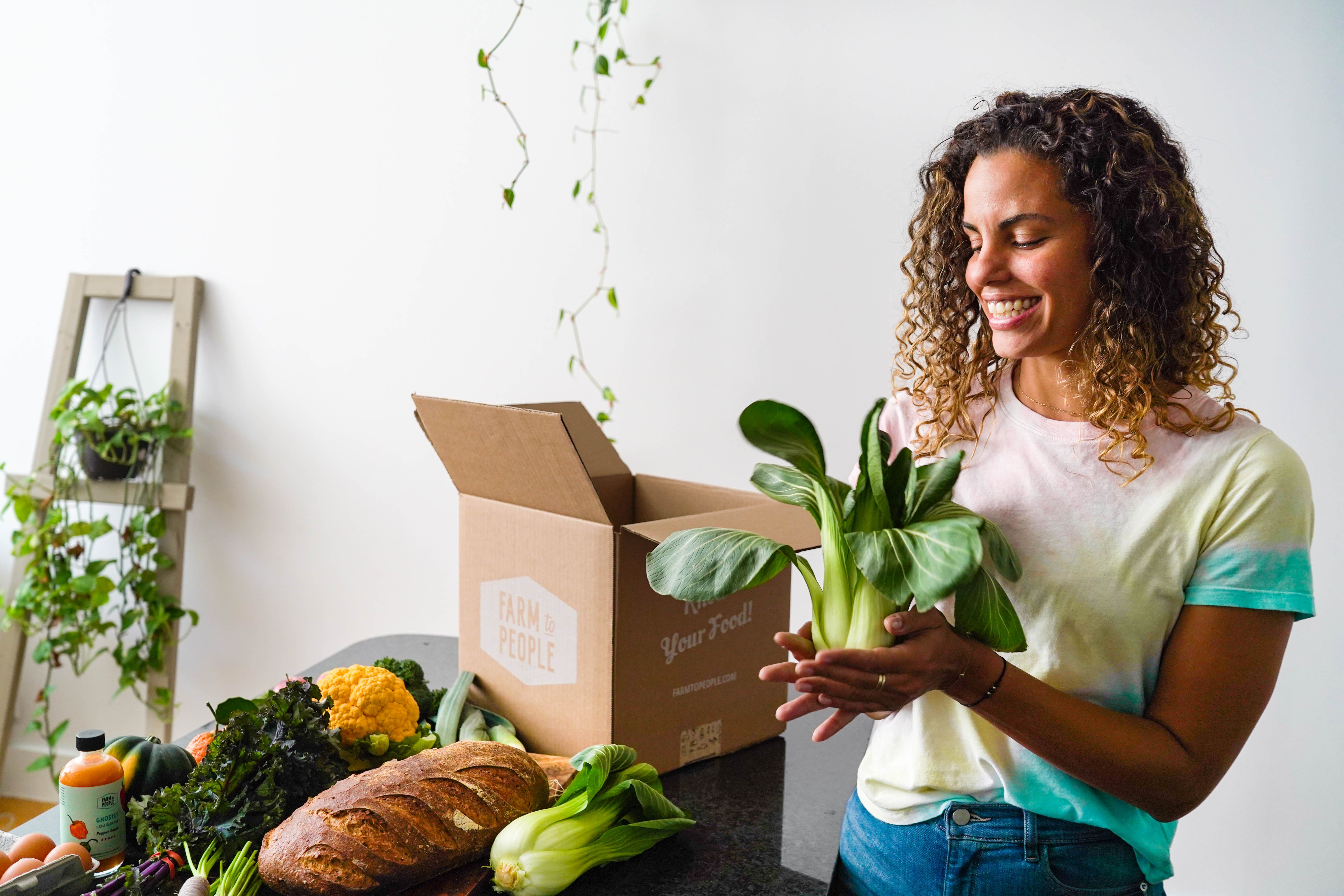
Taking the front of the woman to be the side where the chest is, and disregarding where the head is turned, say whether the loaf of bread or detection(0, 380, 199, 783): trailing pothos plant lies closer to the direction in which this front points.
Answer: the loaf of bread

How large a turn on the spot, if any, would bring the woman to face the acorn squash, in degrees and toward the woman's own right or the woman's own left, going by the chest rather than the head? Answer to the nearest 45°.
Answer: approximately 45° to the woman's own right

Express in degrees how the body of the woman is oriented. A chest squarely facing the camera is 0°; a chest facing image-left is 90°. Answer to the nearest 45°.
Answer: approximately 45°

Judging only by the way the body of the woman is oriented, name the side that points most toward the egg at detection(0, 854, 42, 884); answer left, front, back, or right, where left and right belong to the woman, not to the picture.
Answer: front

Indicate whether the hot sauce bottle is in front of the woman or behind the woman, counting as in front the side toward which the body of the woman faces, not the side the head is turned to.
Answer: in front

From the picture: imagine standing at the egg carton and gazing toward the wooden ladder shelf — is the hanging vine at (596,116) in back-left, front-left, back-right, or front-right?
front-right

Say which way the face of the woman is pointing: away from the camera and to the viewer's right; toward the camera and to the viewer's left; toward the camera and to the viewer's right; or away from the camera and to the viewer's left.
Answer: toward the camera and to the viewer's left

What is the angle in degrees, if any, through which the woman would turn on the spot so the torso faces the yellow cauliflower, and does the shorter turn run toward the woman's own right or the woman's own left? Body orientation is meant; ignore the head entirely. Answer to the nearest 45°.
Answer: approximately 45° to the woman's own right

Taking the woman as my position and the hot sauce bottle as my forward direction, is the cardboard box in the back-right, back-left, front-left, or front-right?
front-right

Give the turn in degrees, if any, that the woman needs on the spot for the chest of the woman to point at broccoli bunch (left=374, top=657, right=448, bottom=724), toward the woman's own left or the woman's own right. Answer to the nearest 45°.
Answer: approximately 45° to the woman's own right

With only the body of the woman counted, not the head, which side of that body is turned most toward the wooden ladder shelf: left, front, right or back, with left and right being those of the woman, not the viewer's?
right

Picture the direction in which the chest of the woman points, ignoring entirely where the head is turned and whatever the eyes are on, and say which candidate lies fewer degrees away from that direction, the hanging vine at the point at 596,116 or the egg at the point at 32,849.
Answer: the egg

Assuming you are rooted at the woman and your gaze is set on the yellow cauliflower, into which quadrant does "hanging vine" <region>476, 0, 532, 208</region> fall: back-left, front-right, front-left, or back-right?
front-right
